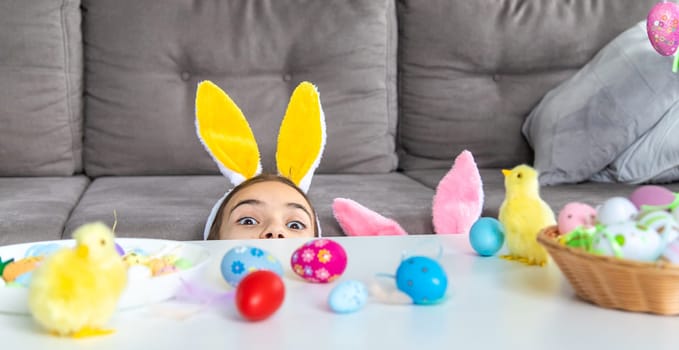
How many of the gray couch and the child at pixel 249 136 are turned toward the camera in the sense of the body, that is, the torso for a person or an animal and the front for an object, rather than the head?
2

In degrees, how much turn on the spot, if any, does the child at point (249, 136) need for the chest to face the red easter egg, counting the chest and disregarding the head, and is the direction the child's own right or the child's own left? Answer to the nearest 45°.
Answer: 0° — they already face it

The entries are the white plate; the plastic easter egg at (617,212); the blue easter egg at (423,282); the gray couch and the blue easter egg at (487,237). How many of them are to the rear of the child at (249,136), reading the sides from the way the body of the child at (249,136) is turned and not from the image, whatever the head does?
1

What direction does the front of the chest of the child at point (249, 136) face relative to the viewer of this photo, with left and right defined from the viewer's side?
facing the viewer

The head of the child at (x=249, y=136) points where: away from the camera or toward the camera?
toward the camera

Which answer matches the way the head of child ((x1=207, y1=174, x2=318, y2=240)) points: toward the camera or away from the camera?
toward the camera

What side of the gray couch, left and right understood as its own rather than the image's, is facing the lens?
front

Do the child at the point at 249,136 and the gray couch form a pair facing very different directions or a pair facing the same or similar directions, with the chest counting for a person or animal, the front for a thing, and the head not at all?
same or similar directions
